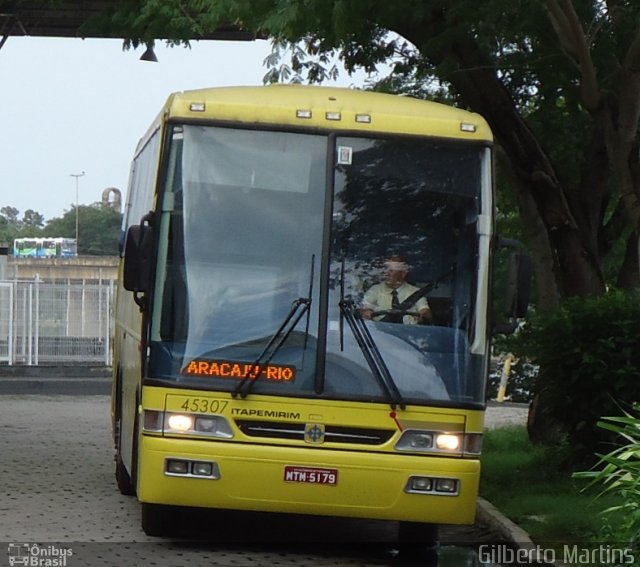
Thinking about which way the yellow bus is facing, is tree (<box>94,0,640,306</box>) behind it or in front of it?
behind

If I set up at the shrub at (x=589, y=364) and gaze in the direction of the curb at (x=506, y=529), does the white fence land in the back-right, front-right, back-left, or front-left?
back-right

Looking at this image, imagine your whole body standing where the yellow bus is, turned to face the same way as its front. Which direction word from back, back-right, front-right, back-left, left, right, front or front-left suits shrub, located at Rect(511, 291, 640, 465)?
back-left

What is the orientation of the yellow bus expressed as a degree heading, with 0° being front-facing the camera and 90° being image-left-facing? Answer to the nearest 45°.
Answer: approximately 0°

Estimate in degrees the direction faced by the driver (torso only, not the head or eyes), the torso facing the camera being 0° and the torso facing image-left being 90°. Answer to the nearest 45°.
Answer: approximately 0°

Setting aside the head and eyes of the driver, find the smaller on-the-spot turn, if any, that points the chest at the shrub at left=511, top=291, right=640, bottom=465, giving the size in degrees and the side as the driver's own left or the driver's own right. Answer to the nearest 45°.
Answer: approximately 135° to the driver's own left

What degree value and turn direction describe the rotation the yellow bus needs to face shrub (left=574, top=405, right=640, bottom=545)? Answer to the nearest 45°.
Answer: approximately 45° to its left
